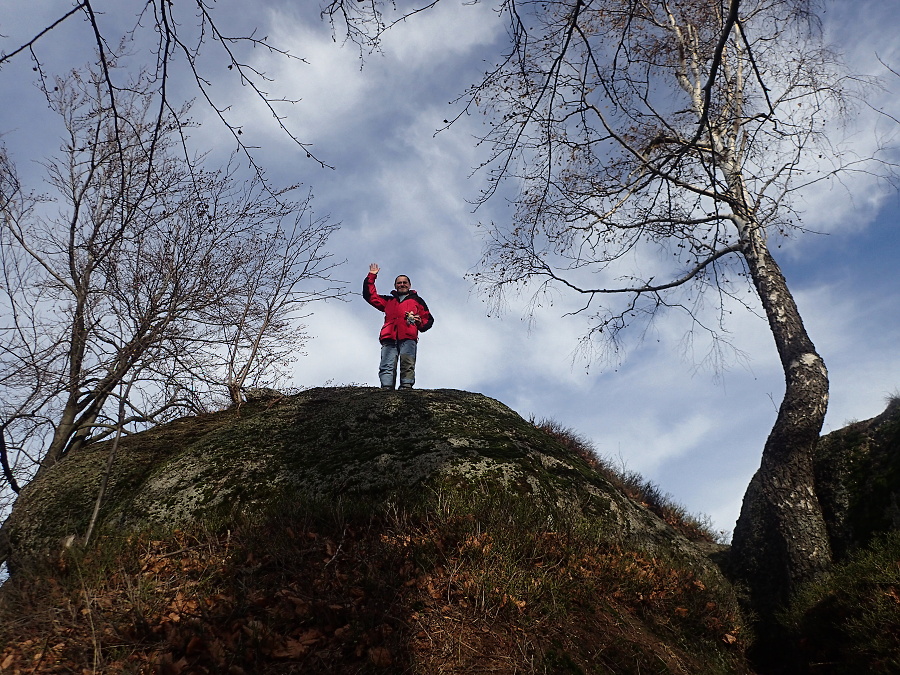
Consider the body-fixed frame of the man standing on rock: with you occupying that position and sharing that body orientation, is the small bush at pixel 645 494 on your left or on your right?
on your left

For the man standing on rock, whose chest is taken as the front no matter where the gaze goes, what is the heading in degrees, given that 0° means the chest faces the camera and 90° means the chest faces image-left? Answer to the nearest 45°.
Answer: approximately 0°
